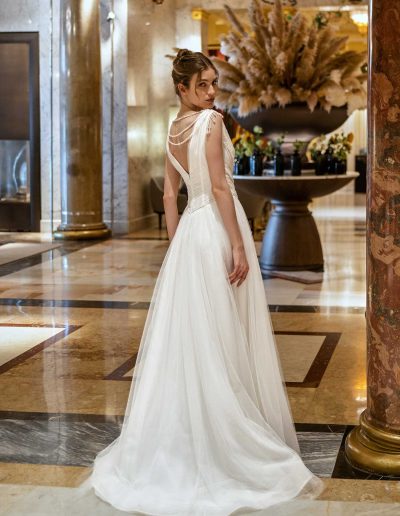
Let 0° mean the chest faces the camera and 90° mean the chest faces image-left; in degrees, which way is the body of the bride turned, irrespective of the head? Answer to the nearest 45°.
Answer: approximately 225°

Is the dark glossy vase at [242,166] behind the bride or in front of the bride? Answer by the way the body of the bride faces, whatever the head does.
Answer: in front

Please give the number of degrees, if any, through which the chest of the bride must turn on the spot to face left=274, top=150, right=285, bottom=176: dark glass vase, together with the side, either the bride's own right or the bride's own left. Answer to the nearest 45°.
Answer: approximately 45° to the bride's own left

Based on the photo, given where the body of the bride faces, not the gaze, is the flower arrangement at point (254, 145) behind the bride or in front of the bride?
in front

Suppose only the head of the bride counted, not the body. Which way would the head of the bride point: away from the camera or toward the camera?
toward the camera

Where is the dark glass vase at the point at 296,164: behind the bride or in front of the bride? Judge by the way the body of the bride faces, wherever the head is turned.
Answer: in front

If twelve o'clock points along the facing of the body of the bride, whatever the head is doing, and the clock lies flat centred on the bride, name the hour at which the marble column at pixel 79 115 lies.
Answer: The marble column is roughly at 10 o'clock from the bride.
